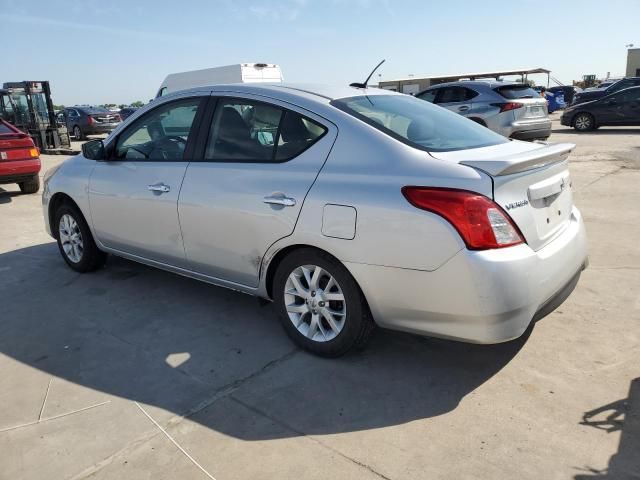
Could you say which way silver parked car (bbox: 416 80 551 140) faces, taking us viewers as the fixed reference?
facing away from the viewer and to the left of the viewer

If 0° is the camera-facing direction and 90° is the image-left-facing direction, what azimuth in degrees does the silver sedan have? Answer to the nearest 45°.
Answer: approximately 135°

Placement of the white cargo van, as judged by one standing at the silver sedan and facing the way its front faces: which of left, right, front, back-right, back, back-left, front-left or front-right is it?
front-right

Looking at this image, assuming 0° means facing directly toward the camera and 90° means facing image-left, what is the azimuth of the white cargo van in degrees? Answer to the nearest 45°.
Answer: approximately 135°

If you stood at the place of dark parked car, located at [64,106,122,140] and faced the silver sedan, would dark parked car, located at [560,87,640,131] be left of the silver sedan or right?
left

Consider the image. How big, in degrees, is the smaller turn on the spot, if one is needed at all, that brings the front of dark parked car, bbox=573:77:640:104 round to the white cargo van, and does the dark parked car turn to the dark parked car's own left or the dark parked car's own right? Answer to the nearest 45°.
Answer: approximately 45° to the dark parked car's own left

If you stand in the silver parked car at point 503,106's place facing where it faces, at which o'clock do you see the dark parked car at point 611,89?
The dark parked car is roughly at 2 o'clock from the silver parked car.

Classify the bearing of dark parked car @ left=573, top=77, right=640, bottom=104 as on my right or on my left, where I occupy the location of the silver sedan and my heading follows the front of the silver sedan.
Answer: on my right

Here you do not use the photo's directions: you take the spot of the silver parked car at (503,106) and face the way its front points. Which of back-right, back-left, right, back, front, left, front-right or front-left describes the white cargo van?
front-left

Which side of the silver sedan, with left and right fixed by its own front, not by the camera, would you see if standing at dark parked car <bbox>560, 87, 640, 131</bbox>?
right

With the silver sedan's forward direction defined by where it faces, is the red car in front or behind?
in front
